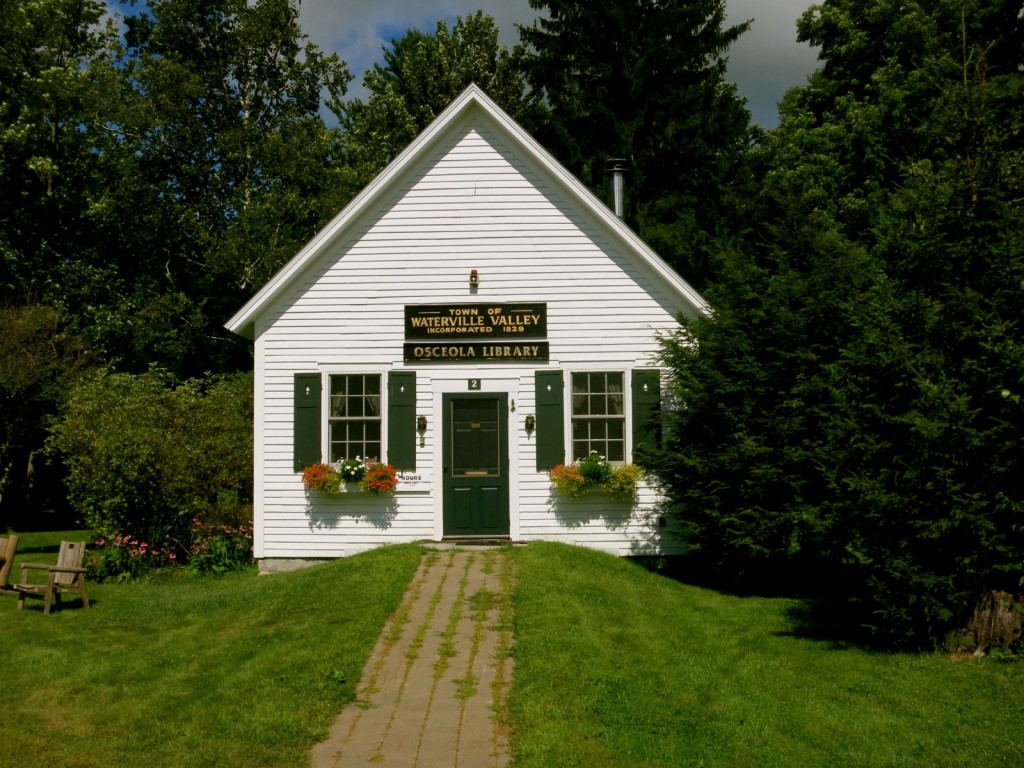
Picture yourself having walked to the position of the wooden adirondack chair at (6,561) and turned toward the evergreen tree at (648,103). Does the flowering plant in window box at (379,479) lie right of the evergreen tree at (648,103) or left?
right

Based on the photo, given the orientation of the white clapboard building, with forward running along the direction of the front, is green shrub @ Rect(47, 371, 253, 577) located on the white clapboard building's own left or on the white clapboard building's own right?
on the white clapboard building's own right

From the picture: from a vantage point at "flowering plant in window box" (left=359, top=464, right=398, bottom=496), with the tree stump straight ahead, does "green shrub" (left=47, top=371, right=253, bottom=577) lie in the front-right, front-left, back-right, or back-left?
back-right

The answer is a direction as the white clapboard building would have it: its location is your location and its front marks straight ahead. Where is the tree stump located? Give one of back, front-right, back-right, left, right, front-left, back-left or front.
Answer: front-left

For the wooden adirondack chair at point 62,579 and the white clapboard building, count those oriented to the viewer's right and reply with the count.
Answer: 0

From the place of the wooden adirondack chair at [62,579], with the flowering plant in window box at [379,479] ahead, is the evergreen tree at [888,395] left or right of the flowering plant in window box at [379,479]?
right

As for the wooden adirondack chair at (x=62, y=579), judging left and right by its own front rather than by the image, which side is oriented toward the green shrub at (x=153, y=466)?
back

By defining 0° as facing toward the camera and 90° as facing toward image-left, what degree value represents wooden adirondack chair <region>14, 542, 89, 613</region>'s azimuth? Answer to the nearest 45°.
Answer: approximately 45°

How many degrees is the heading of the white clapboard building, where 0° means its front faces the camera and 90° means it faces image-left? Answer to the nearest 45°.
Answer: approximately 0°
